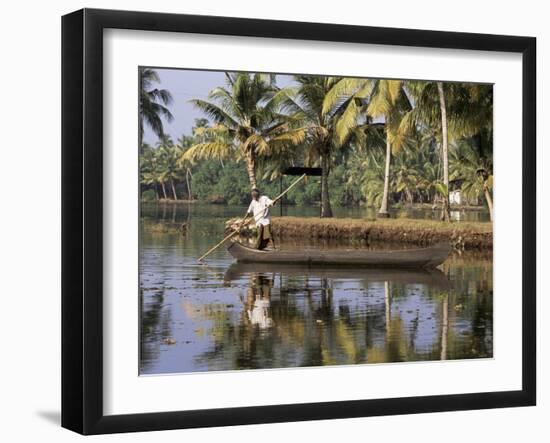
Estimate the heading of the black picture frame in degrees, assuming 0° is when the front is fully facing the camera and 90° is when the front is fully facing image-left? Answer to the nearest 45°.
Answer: approximately 315°

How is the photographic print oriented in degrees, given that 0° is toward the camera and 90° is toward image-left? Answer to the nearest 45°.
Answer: approximately 315°
